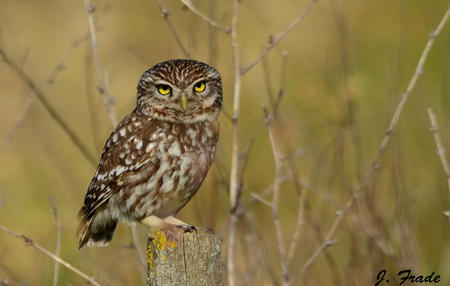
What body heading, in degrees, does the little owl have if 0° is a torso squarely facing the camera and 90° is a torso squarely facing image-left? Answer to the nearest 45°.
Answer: approximately 315°

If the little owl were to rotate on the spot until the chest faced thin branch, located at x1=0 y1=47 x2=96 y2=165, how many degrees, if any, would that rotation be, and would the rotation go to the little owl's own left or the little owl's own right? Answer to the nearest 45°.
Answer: approximately 135° to the little owl's own right

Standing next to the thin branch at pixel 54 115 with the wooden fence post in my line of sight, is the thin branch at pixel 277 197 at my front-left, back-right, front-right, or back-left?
front-left
